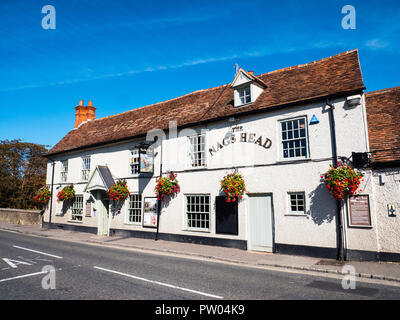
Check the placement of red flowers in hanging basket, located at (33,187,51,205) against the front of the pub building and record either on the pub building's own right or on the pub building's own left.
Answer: on the pub building's own right

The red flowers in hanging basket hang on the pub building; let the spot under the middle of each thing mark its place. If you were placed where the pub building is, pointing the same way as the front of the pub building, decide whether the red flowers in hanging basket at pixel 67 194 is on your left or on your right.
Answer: on your right

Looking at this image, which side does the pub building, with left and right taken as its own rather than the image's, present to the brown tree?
right

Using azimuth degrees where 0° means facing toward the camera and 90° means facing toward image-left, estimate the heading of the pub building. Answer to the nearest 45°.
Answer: approximately 45°

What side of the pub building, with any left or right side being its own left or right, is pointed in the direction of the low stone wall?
right
